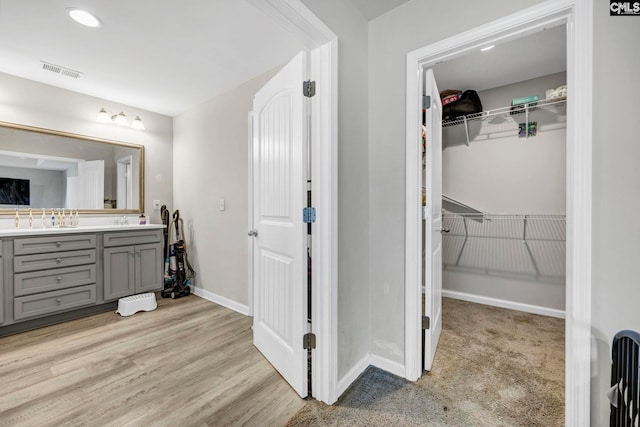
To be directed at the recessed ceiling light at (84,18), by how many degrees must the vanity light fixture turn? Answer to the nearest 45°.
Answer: approximately 45° to its right

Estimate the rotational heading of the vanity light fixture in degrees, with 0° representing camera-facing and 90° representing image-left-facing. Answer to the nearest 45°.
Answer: approximately 315°

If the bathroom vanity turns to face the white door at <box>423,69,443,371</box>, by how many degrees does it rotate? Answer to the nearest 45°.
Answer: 0° — it already faces it

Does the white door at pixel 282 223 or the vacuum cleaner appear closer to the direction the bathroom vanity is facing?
the white door

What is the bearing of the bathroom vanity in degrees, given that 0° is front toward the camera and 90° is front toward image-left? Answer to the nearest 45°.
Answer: approximately 315°

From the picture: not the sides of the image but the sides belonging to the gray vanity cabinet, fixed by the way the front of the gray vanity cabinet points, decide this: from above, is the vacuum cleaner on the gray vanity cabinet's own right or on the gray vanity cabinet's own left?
on the gray vanity cabinet's own left
